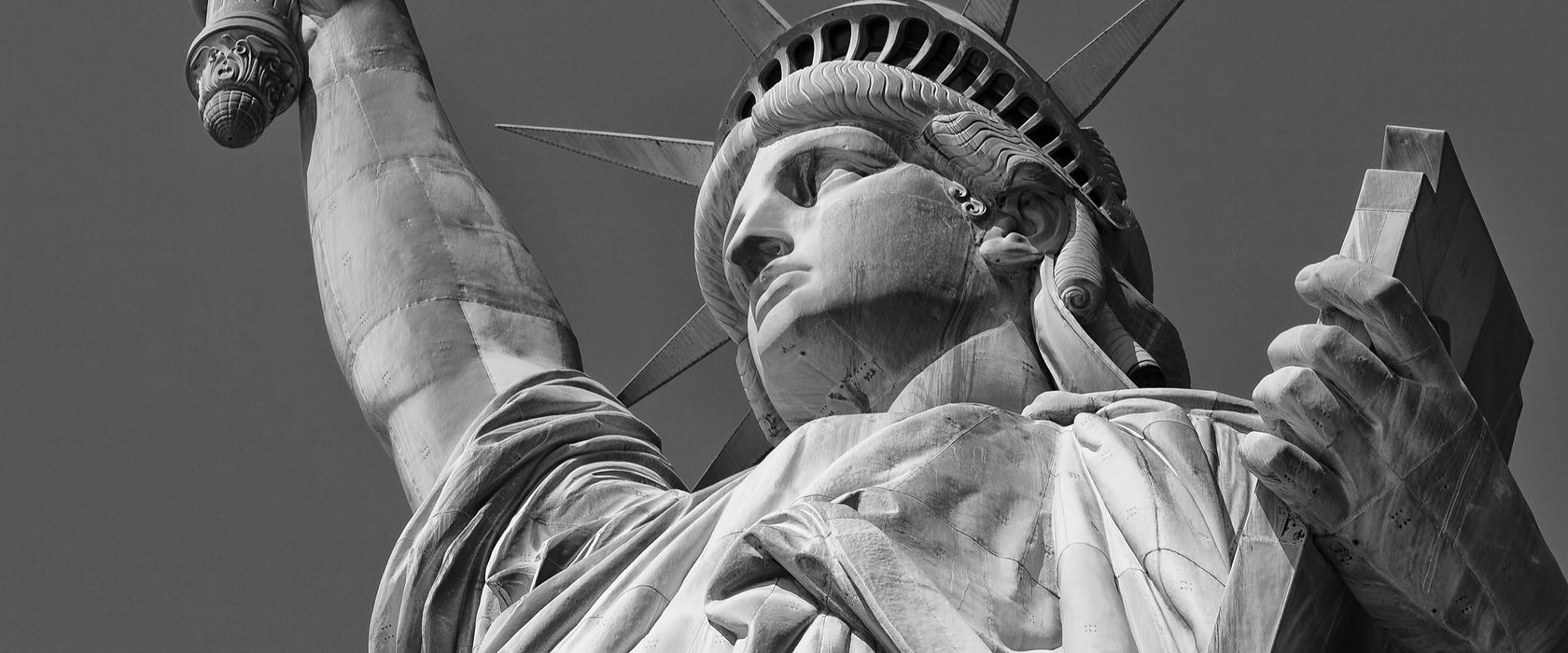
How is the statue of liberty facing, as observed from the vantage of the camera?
facing the viewer and to the left of the viewer
